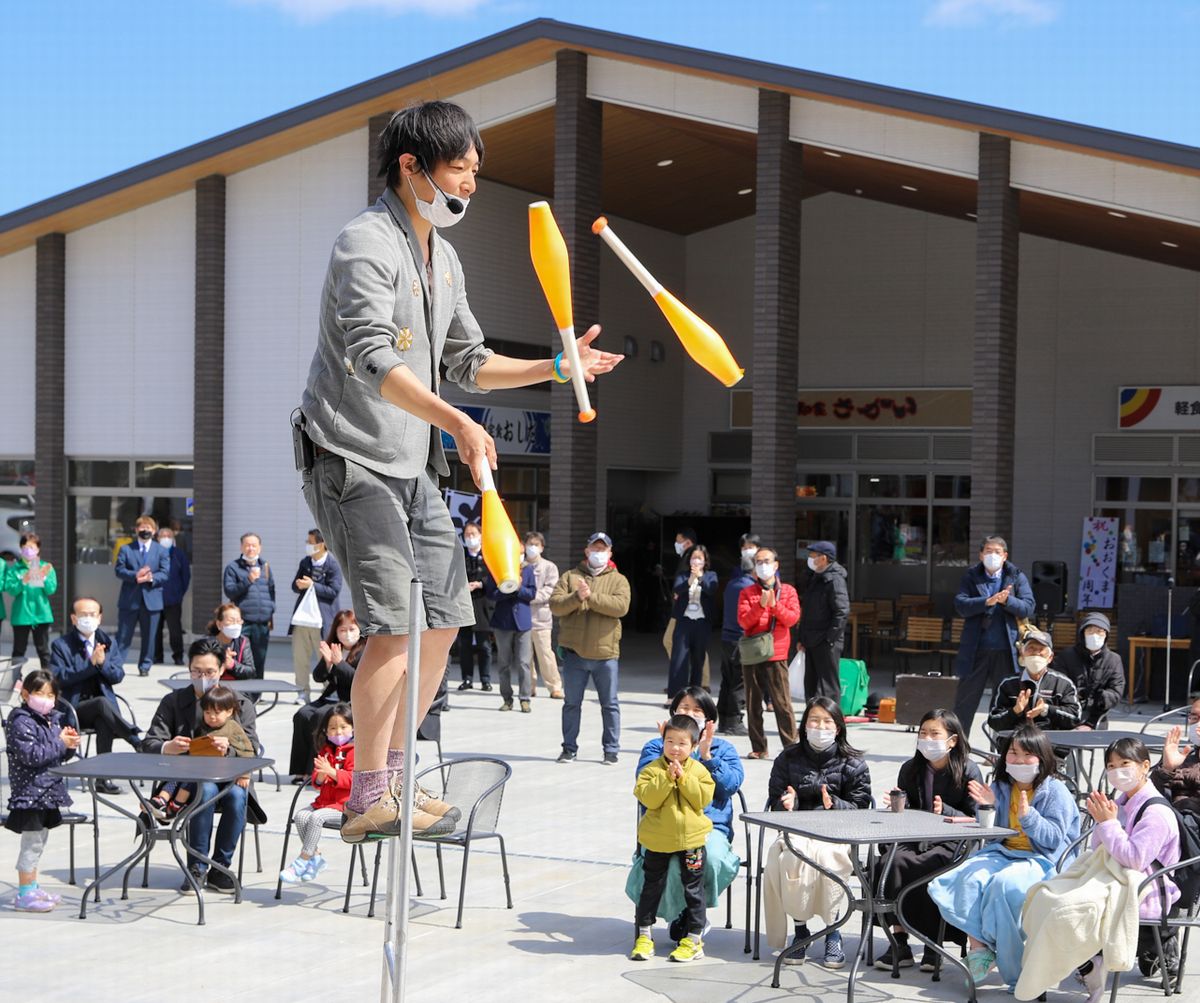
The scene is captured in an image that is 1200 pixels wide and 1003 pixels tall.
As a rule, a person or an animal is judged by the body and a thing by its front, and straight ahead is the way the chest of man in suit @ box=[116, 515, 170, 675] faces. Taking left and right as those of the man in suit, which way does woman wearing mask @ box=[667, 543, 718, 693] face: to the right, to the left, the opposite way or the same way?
the same way

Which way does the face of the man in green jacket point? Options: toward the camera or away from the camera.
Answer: toward the camera

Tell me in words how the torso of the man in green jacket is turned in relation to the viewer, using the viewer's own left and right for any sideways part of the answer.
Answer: facing the viewer

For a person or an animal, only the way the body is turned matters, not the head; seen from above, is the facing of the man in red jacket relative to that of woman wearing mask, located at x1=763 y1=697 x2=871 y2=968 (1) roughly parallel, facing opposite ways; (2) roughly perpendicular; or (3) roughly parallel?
roughly parallel

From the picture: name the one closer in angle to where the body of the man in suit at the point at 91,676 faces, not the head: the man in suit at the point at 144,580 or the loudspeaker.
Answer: the loudspeaker

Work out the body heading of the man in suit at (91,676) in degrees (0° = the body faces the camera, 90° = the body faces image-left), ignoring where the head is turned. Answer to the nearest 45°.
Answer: approximately 315°

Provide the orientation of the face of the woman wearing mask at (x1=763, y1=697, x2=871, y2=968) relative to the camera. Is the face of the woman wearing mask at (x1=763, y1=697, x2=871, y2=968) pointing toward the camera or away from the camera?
toward the camera

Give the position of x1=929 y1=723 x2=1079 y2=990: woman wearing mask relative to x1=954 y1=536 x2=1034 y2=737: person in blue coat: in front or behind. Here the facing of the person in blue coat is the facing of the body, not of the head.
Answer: in front

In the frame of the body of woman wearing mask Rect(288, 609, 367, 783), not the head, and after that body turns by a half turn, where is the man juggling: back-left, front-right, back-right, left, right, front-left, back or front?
back-right

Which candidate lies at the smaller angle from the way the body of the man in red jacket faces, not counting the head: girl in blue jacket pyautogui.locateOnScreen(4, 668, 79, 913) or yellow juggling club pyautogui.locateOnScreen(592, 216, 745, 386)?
the yellow juggling club

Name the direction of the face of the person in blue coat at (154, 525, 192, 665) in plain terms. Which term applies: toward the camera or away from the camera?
toward the camera

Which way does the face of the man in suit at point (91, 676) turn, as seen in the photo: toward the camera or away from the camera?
toward the camera

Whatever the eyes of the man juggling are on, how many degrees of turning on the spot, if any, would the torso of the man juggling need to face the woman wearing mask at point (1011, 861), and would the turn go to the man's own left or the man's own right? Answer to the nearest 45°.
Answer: approximately 90° to the man's own left

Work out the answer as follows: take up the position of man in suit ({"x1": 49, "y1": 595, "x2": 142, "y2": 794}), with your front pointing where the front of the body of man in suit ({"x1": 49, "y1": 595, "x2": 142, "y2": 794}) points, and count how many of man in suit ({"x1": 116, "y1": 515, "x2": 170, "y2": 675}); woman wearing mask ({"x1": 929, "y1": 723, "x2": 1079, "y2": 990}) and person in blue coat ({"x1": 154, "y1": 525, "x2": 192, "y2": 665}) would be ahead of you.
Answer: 1

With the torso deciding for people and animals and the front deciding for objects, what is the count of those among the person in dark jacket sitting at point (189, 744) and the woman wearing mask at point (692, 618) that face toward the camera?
2

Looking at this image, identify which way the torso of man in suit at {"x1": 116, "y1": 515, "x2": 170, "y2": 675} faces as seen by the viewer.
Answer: toward the camera

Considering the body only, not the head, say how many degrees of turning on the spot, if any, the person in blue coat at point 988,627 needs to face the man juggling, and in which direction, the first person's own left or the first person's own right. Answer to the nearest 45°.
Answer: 0° — they already face them
